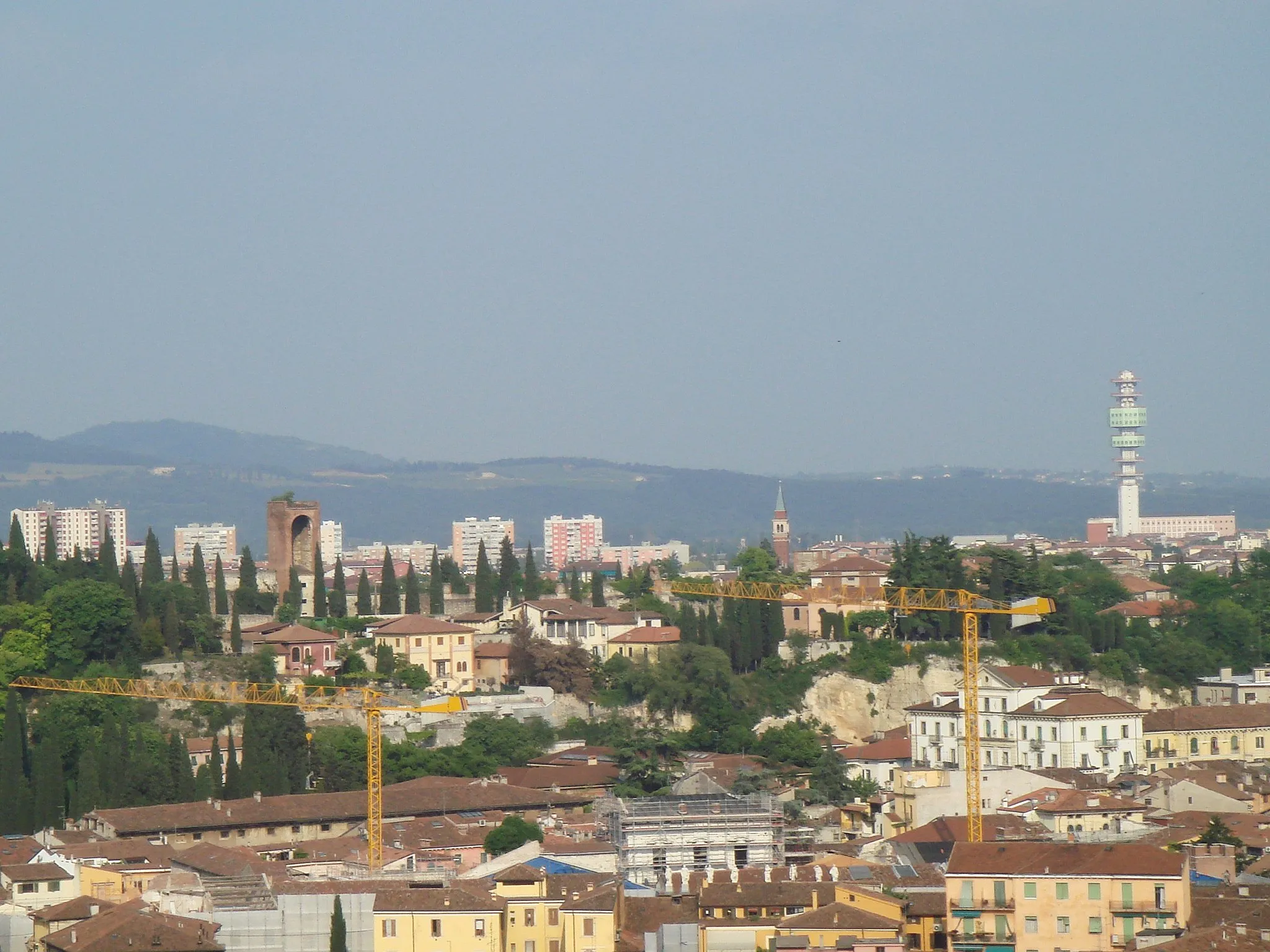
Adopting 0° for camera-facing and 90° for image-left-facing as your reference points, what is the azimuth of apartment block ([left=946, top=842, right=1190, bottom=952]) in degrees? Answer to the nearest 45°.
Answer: approximately 0°

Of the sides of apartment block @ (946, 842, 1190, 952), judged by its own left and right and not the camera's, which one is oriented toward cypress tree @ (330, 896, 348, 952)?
right
